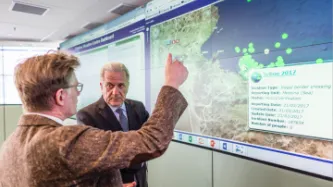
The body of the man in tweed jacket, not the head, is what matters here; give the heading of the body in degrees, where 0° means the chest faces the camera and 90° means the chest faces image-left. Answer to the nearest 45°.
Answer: approximately 225°

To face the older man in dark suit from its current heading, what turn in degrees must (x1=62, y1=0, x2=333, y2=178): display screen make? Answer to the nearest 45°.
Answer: approximately 45° to its right

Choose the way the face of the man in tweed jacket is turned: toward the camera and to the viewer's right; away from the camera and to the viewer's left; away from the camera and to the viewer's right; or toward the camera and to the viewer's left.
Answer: away from the camera and to the viewer's right

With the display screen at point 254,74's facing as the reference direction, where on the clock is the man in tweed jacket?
The man in tweed jacket is roughly at 12 o'clock from the display screen.

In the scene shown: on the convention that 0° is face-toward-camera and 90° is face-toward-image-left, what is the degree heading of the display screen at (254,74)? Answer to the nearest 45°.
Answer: approximately 45°

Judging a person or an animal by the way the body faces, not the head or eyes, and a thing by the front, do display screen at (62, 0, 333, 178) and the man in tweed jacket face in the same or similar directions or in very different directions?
very different directions

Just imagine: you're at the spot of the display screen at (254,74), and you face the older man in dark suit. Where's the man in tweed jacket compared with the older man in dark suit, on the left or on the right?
left
